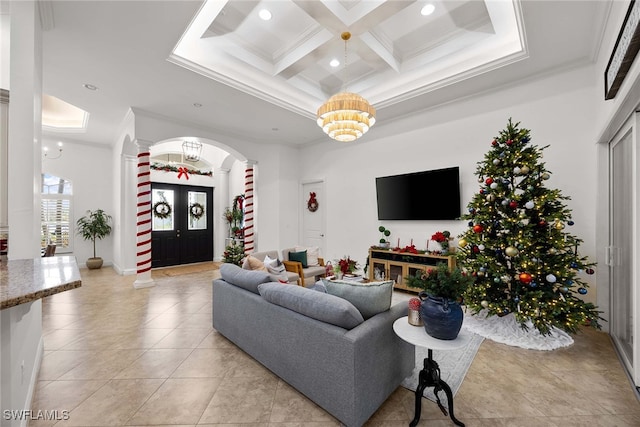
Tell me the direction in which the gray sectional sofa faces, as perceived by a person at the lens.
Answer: facing away from the viewer and to the right of the viewer

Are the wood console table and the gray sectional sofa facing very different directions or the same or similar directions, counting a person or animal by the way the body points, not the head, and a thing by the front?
very different directions

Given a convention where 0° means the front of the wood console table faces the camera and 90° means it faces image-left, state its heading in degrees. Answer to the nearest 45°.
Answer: approximately 45°

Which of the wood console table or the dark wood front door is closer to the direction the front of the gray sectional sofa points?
the wood console table

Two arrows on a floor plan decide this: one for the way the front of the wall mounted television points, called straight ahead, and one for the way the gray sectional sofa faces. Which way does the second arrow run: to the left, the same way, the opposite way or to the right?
the opposite way

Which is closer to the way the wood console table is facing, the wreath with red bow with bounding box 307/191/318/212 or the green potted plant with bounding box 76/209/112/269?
the green potted plant

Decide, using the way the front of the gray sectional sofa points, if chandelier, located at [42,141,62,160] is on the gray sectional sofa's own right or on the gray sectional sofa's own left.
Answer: on the gray sectional sofa's own left

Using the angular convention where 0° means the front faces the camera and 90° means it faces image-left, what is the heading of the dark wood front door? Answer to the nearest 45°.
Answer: approximately 315°

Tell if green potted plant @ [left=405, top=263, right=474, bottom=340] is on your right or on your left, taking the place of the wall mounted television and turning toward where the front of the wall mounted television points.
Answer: on your left
